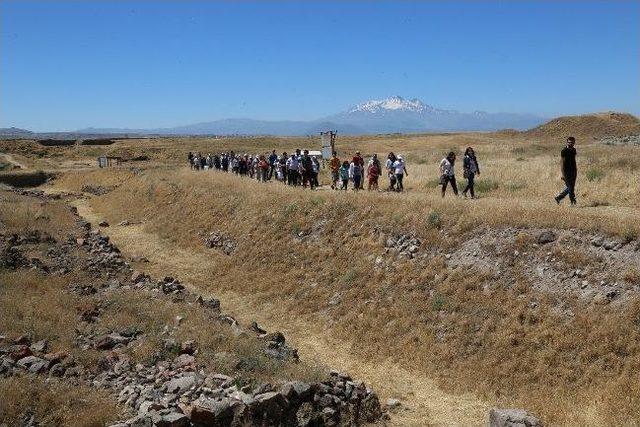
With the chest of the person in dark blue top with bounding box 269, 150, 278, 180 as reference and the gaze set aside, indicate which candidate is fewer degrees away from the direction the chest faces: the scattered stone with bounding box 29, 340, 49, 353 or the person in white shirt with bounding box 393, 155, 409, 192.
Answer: the person in white shirt

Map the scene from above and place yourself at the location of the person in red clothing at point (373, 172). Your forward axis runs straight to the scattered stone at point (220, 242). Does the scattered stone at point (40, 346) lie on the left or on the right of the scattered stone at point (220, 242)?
left

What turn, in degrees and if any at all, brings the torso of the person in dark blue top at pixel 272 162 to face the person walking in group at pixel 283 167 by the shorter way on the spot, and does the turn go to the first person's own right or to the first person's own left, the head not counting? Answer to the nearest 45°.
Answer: approximately 45° to the first person's own right

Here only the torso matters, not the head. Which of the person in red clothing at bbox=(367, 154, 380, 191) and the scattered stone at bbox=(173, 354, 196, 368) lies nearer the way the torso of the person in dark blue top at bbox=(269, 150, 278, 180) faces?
the person in red clothing

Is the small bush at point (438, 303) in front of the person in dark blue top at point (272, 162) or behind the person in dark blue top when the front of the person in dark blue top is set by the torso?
in front

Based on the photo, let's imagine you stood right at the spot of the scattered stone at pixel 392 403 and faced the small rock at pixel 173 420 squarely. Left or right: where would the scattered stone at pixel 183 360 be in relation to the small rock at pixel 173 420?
right

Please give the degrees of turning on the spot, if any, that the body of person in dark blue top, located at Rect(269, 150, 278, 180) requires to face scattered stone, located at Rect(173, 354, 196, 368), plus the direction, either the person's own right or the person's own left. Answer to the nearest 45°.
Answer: approximately 45° to the person's own right

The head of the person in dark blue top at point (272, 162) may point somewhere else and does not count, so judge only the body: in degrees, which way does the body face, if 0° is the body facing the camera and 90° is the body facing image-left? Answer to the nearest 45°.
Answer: approximately 315°

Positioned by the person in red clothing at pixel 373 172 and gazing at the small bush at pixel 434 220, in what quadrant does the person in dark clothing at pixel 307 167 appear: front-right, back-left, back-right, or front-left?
back-right

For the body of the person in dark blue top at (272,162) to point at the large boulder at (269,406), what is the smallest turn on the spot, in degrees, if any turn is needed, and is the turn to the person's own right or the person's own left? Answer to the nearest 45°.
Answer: approximately 45° to the person's own right

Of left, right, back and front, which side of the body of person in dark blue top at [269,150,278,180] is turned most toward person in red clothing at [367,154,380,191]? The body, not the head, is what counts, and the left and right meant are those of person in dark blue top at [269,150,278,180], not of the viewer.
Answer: front
